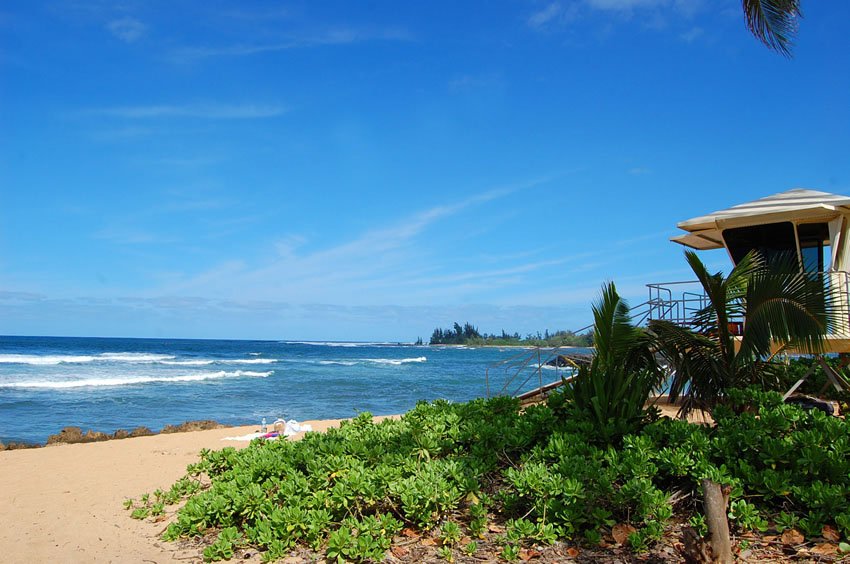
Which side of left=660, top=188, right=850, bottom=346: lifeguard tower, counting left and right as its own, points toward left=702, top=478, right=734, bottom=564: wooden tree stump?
left

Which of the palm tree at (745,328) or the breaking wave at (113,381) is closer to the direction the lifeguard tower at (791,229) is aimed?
the breaking wave

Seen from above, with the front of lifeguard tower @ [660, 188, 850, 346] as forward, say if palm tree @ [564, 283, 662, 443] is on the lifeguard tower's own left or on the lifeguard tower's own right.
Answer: on the lifeguard tower's own left

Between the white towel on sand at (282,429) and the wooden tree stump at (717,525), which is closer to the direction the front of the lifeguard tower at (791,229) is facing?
the white towel on sand

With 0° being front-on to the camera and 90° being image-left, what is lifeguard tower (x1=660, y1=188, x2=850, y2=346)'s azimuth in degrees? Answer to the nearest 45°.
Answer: approximately 90°

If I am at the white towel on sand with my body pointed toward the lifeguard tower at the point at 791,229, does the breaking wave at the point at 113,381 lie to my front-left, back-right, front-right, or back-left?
back-left

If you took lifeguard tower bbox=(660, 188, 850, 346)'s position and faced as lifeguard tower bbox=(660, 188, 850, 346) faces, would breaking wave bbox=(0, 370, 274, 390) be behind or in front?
in front

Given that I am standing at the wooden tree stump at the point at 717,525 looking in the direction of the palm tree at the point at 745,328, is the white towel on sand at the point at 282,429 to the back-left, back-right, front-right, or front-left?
front-left

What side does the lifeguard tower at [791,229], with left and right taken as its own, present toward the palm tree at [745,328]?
left

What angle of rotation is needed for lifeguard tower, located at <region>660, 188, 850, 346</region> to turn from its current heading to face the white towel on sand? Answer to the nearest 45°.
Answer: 0° — it already faces it
